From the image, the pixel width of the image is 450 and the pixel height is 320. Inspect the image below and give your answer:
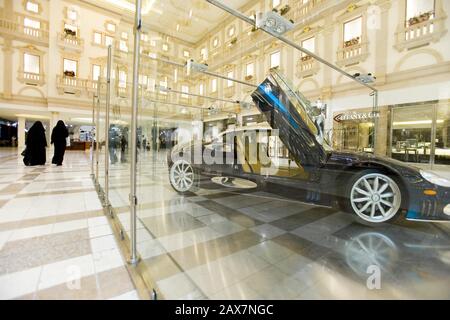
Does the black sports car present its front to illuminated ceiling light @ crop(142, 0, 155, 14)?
no

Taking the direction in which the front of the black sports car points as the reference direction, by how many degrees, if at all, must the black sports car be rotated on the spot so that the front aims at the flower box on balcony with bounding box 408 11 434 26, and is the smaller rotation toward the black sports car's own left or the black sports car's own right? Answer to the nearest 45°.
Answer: approximately 90° to the black sports car's own left

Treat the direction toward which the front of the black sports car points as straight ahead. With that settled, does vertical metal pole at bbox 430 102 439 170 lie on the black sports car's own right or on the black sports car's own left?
on the black sports car's own left

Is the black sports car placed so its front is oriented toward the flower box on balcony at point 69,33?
no

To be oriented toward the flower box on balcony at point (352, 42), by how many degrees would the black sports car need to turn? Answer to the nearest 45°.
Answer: approximately 135° to its left

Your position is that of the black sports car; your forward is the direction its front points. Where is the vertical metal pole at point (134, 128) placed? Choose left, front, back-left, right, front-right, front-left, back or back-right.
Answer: right

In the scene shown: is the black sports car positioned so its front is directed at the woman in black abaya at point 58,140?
no

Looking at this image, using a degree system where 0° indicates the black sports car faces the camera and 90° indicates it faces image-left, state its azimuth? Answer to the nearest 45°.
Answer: approximately 315°

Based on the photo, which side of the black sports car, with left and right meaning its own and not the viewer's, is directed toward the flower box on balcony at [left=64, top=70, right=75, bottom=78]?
back
